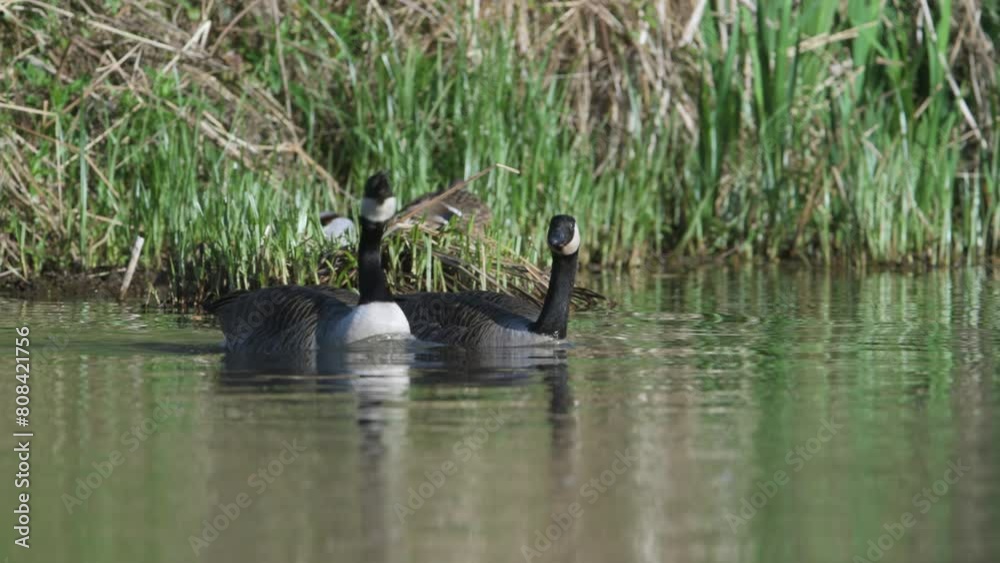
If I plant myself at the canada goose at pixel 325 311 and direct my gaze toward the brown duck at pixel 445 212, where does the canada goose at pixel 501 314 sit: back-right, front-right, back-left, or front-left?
front-right

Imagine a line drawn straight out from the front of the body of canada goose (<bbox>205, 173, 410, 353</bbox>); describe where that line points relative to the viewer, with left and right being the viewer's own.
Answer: facing the viewer and to the right of the viewer

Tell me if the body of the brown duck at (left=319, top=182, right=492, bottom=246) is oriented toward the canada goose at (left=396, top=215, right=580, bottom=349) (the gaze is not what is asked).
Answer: no

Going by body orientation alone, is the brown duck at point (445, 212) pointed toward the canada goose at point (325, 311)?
no

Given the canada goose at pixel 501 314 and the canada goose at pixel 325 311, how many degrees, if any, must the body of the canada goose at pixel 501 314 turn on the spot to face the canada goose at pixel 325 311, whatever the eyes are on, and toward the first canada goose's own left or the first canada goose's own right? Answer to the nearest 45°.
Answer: approximately 180°

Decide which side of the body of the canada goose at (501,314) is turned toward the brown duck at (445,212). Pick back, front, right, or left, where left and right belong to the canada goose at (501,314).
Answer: left

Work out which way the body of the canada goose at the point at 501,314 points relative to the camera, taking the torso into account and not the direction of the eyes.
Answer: to the viewer's right

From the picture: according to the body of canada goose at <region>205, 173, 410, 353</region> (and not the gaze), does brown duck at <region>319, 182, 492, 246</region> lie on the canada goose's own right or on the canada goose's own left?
on the canada goose's own left
